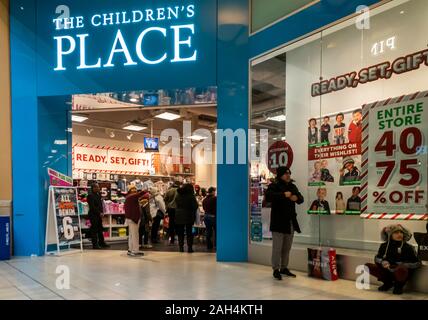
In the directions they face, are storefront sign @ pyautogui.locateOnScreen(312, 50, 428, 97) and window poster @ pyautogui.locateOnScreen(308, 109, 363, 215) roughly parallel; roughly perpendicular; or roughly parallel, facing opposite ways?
roughly parallel

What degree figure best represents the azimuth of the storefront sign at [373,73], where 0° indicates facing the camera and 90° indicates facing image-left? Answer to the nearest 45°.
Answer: approximately 45°

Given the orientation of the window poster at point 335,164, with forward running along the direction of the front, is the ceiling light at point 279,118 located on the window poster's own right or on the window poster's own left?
on the window poster's own right

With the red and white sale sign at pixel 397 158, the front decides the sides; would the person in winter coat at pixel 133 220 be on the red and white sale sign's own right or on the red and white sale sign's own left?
on the red and white sale sign's own right

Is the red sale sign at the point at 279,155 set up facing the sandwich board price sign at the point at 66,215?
no

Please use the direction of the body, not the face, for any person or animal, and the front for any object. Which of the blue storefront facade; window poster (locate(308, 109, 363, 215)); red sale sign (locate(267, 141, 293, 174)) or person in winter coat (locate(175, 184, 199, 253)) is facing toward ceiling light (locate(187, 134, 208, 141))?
the person in winter coat

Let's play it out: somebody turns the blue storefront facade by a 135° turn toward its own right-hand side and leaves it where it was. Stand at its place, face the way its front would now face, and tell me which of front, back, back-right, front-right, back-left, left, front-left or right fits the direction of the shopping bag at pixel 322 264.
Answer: back

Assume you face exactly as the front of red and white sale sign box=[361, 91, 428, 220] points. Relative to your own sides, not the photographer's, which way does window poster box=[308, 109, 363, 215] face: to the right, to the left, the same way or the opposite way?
the same way

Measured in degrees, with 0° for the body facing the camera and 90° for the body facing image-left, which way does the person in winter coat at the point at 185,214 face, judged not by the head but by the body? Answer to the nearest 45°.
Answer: approximately 180°

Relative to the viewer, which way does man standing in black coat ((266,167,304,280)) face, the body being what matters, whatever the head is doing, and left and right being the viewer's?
facing the viewer and to the right of the viewer

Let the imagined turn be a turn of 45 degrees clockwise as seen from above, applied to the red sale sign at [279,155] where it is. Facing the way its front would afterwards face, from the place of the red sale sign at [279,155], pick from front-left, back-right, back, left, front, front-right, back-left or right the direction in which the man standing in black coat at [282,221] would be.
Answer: front-left

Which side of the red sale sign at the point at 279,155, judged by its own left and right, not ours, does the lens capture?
front
